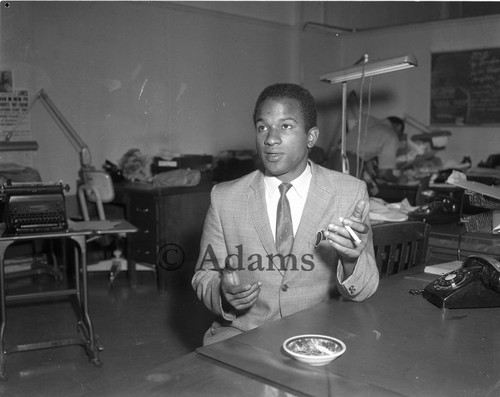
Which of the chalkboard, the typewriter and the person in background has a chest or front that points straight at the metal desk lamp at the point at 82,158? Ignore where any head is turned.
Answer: the chalkboard

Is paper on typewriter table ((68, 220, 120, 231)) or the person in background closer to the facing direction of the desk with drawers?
the paper on typewriter table

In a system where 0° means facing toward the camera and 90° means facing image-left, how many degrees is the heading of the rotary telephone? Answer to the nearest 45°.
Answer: approximately 45°

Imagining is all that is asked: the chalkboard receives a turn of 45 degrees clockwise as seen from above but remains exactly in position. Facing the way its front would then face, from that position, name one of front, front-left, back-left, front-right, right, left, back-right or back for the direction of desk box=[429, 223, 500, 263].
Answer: left

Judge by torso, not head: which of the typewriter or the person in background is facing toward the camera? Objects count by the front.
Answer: the typewriter

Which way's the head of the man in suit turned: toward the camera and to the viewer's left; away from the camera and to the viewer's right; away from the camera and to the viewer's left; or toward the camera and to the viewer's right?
toward the camera and to the viewer's left

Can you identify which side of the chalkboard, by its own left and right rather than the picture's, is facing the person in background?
front

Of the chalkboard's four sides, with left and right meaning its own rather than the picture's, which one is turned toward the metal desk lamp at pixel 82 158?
front

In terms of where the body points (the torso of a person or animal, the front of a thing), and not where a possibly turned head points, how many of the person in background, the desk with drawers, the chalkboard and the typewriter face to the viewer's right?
1

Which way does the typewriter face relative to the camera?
toward the camera

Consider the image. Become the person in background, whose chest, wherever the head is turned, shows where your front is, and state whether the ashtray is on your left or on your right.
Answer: on your right

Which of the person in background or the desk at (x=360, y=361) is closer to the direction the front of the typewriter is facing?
the desk

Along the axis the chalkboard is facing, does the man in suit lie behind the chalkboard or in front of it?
in front

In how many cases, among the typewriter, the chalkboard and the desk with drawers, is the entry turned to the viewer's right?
0

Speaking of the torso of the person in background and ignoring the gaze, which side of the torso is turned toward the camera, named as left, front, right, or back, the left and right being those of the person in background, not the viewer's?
right

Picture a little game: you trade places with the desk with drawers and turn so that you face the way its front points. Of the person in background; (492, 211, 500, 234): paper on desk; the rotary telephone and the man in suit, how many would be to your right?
0

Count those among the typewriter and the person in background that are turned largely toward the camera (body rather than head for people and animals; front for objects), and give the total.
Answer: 1

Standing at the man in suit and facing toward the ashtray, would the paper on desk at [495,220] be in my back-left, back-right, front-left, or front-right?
back-left

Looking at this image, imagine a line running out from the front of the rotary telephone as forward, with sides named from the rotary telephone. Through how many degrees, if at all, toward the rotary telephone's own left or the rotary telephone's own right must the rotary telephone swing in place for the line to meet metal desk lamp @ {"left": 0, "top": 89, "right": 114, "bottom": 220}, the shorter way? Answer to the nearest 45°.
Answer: approximately 90° to the rotary telephone's own right

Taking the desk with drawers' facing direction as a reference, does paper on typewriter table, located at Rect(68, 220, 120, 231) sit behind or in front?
in front

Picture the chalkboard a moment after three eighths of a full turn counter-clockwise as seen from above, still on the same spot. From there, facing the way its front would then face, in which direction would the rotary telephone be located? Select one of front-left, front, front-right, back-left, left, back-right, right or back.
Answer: right

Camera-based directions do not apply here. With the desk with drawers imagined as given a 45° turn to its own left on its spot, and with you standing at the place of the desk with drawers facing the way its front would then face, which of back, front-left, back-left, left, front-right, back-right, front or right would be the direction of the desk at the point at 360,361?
front
